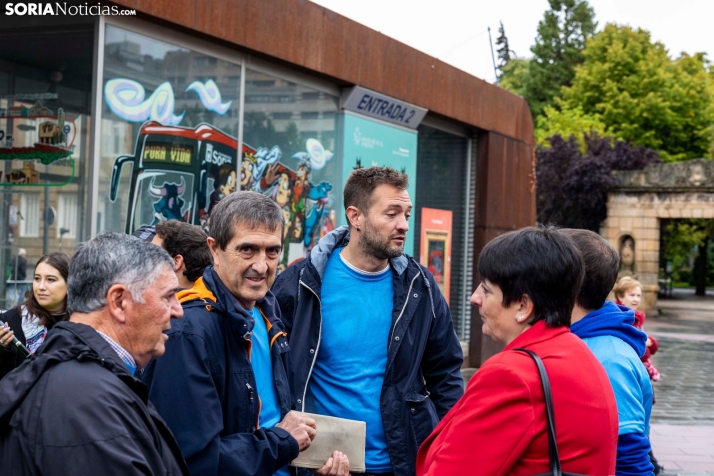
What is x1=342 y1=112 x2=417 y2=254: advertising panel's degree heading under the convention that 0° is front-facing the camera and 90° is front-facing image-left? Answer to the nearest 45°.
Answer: approximately 315°

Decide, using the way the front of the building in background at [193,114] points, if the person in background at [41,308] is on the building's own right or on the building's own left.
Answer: on the building's own right

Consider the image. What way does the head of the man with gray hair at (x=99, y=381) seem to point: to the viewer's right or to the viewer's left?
to the viewer's right

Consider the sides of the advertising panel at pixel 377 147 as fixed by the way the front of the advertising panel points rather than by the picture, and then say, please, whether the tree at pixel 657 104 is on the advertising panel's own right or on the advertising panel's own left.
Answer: on the advertising panel's own left

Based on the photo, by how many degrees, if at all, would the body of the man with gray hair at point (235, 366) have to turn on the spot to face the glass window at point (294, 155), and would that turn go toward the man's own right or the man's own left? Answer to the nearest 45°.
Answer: approximately 135° to the man's own left

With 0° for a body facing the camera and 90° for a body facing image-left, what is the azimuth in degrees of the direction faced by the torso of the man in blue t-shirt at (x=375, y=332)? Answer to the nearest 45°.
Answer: approximately 0°

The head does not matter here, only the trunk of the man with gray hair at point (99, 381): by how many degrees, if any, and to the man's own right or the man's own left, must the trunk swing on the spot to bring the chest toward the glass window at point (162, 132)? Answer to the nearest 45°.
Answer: approximately 90° to the man's own left

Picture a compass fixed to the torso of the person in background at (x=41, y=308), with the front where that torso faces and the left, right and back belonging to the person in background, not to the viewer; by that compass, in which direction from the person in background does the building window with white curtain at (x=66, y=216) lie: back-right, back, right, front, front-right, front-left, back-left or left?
back-right

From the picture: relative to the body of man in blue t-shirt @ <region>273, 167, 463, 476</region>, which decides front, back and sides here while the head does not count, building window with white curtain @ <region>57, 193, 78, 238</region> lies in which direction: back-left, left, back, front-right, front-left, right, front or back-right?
back-right
